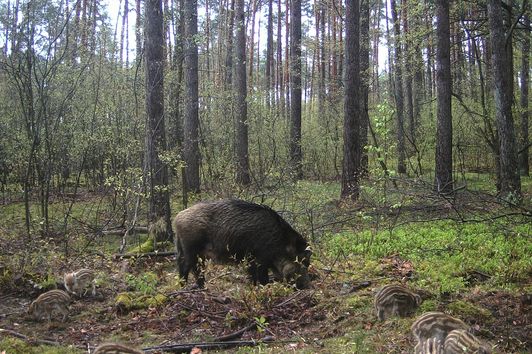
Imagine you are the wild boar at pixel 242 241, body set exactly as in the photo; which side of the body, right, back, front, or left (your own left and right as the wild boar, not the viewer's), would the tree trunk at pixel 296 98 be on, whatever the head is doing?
left

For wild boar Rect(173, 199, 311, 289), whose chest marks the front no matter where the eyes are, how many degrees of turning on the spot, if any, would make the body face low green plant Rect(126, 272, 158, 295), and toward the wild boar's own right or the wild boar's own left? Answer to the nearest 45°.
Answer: approximately 135° to the wild boar's own right

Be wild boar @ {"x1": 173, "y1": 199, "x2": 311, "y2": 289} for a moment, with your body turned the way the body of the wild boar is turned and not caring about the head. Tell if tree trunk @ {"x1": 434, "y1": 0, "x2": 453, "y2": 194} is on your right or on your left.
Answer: on your left

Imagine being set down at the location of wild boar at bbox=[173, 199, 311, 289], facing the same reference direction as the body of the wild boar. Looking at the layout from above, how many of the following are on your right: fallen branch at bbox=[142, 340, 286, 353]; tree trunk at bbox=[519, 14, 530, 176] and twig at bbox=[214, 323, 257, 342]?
2

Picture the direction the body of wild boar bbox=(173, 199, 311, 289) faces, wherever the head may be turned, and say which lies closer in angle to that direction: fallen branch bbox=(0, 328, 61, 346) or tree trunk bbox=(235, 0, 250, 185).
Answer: the tree trunk

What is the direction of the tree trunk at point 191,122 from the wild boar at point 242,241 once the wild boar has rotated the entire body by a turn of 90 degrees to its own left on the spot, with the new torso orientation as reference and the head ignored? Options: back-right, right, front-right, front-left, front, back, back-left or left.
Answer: front

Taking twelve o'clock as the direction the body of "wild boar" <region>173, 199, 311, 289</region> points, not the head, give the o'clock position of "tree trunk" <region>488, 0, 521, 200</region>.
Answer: The tree trunk is roughly at 11 o'clock from the wild boar.

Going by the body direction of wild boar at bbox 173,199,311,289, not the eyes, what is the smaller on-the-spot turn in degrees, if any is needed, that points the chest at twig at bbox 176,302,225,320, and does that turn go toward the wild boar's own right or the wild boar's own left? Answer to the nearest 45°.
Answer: approximately 135° to the wild boar's own right

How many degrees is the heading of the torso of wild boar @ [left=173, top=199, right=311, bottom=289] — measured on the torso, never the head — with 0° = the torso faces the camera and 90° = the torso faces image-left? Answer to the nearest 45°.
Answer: approximately 270°

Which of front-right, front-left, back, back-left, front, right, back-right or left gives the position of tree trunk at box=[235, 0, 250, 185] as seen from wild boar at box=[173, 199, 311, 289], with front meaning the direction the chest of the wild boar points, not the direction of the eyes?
left

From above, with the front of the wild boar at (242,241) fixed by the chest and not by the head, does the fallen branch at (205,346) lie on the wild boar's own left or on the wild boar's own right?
on the wild boar's own right

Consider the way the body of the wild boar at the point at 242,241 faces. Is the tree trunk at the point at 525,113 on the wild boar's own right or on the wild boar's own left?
on the wild boar's own left

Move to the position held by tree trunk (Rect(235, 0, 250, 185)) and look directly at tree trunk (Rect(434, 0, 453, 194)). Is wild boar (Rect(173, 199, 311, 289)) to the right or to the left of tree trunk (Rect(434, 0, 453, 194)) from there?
right

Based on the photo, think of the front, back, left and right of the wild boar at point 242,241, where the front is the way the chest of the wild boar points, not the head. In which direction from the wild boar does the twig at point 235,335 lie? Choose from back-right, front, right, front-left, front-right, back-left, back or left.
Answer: right
